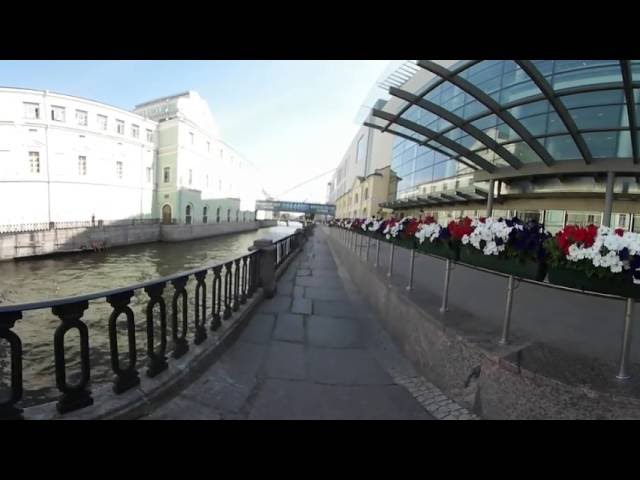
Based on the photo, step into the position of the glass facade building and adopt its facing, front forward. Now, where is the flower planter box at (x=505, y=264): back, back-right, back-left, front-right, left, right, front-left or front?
front-left

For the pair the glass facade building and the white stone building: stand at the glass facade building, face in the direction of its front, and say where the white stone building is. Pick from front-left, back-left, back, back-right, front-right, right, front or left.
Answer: front-right

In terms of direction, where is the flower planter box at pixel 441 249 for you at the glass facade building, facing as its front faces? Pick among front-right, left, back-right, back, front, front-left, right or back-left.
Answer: front-left

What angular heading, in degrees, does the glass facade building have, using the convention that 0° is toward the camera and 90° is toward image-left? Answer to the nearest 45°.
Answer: approximately 45°

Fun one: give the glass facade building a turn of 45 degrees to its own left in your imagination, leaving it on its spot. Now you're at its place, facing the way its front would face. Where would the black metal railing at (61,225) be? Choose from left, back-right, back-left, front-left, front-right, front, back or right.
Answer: right

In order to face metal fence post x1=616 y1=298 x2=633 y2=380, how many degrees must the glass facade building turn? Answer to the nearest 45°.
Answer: approximately 45° to its left
